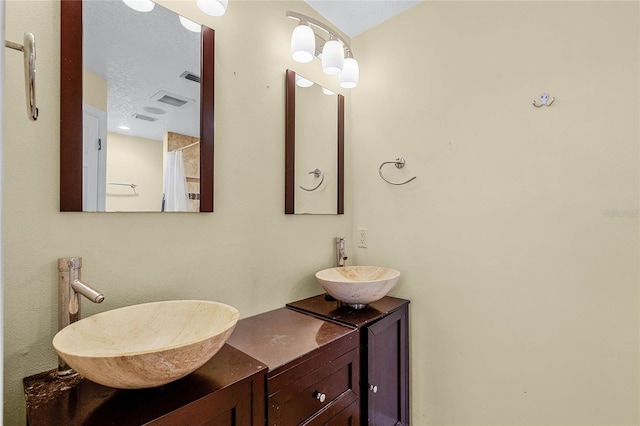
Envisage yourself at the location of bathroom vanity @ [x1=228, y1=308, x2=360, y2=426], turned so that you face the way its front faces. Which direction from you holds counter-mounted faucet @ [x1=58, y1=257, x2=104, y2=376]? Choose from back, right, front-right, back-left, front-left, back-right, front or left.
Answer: back-right

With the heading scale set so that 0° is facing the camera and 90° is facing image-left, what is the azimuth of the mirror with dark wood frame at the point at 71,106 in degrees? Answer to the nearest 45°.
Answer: approximately 315°

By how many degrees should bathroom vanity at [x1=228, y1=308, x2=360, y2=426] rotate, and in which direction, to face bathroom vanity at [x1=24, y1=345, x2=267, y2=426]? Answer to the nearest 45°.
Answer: approximately 90° to its right

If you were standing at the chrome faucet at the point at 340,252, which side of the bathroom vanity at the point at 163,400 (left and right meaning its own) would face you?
left

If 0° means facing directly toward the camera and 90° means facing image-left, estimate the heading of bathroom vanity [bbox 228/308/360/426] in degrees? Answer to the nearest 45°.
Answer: approximately 315°

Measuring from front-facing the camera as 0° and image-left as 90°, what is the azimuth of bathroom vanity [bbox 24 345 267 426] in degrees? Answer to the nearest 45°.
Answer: approximately 315°
